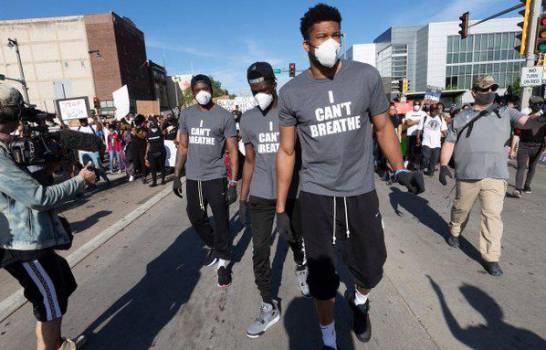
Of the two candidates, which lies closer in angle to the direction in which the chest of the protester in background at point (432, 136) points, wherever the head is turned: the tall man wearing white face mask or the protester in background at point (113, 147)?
the tall man wearing white face mask

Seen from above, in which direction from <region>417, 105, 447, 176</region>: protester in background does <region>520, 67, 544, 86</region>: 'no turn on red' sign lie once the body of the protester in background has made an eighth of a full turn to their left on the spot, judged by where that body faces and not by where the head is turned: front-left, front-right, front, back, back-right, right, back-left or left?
left

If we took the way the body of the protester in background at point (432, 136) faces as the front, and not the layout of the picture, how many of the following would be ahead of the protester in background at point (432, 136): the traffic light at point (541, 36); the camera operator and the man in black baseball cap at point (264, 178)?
2

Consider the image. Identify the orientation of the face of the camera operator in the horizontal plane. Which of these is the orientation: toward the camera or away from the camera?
away from the camera

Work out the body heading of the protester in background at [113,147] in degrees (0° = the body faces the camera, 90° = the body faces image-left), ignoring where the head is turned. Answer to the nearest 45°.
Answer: approximately 0°

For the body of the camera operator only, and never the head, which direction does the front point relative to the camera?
to the viewer's right

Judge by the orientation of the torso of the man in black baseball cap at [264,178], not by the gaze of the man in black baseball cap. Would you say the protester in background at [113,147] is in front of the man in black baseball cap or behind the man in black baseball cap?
behind

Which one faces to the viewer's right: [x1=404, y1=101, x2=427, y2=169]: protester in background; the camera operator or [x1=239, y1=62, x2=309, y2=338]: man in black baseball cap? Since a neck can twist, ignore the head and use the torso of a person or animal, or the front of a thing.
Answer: the camera operator

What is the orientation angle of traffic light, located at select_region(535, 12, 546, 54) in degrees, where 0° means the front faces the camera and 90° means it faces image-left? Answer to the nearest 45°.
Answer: approximately 0°

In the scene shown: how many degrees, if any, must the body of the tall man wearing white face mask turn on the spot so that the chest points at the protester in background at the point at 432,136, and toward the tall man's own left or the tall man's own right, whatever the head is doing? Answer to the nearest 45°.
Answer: approximately 180°

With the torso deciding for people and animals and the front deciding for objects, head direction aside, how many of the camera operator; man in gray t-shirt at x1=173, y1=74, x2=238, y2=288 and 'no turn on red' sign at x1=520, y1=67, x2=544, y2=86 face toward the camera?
2

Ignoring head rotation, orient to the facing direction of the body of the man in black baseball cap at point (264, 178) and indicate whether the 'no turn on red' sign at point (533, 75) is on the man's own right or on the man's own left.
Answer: on the man's own left
